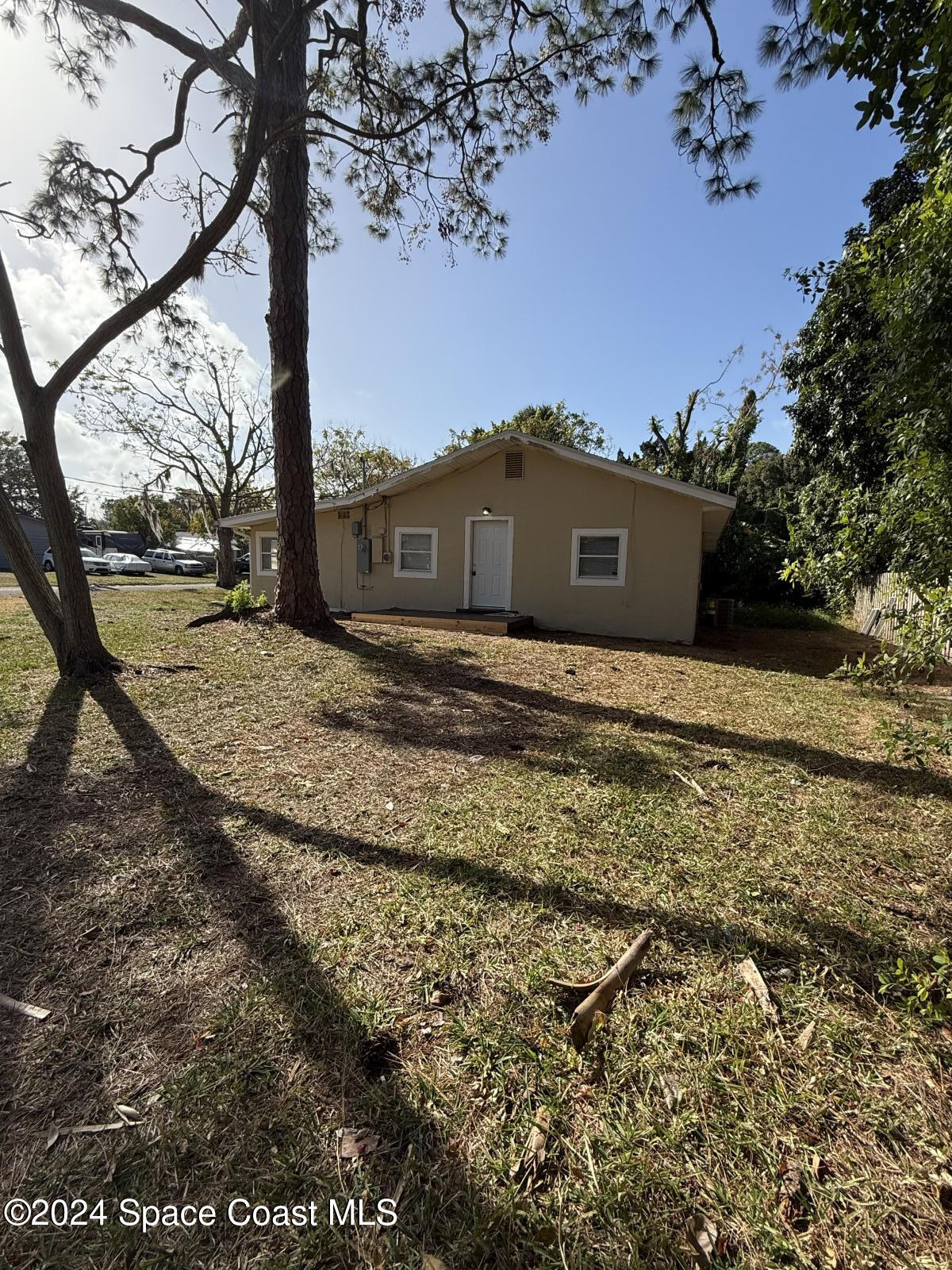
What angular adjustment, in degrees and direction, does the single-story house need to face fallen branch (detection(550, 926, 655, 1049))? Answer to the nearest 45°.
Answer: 0° — it already faces it

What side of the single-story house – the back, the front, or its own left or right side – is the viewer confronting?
front

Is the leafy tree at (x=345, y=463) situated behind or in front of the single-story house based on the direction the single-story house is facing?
behind

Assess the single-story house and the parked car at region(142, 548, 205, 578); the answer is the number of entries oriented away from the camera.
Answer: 0

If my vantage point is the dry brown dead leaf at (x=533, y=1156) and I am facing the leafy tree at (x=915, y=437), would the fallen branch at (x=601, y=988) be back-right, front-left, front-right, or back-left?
front-left

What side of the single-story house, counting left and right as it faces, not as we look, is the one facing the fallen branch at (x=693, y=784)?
front

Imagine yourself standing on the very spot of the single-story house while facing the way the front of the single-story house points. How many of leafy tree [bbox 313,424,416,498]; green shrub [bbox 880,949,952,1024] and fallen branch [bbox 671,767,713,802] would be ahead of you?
2

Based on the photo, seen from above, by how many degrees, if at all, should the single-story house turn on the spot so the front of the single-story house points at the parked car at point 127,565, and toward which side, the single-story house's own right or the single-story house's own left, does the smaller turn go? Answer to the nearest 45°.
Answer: approximately 135° to the single-story house's own right

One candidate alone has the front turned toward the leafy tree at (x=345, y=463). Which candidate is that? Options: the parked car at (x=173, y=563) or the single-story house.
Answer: the parked car

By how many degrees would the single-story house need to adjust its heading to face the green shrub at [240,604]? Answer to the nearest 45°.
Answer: approximately 45° to its right

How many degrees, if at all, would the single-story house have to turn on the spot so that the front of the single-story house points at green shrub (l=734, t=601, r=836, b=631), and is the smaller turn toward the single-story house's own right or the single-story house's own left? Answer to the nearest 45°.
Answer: approximately 135° to the single-story house's own left
